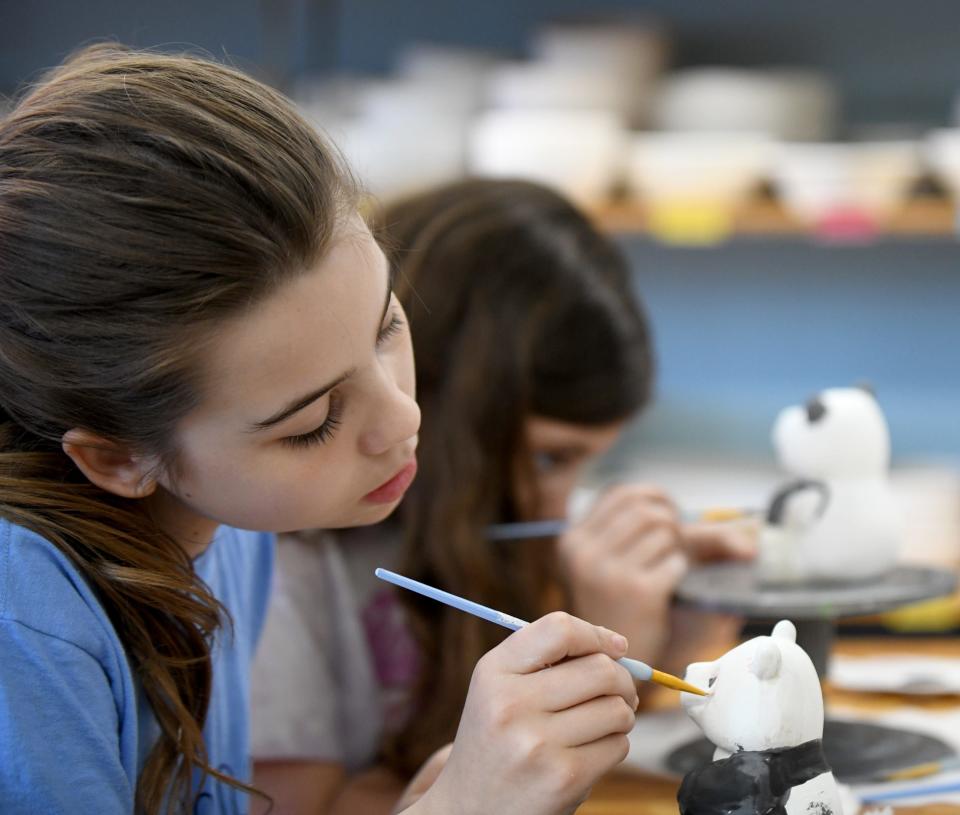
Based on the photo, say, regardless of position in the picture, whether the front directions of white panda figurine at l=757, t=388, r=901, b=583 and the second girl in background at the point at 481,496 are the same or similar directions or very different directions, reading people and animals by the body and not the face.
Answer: very different directions

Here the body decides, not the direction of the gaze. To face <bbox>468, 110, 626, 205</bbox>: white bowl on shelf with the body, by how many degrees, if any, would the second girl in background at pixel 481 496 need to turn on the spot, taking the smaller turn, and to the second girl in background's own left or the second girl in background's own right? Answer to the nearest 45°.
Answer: approximately 90° to the second girl in background's own left

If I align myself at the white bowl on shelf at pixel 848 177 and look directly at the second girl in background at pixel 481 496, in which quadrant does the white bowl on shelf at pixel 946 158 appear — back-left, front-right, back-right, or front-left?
back-left

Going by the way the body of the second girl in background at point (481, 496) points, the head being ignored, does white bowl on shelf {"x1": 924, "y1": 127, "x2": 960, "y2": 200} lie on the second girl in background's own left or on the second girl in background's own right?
on the second girl in background's own left

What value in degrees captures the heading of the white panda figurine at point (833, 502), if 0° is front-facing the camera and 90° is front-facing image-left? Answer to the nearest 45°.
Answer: approximately 90°

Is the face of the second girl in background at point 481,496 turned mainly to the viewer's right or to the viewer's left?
to the viewer's right

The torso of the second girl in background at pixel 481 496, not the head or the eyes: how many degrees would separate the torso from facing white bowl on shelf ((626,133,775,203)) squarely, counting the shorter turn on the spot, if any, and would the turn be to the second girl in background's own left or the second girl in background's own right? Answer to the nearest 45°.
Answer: approximately 90° to the second girl in background's own left

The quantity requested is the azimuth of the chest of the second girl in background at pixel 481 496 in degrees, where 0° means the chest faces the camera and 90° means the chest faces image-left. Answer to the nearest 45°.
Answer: approximately 270°
